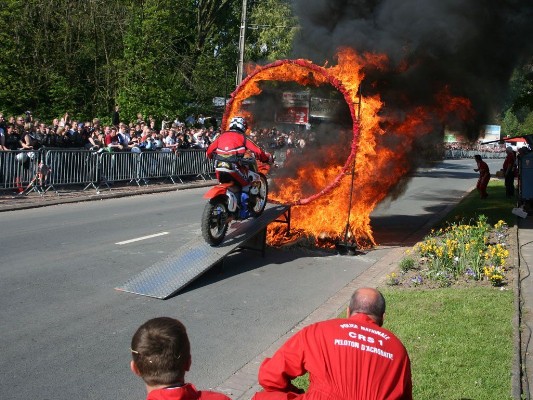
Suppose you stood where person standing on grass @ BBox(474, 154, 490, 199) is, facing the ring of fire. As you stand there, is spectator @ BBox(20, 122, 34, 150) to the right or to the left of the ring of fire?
right

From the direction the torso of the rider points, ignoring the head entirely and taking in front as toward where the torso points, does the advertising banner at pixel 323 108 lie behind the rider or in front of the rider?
in front

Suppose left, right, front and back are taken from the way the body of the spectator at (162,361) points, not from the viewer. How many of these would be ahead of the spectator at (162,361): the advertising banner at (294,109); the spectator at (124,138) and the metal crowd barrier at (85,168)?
3

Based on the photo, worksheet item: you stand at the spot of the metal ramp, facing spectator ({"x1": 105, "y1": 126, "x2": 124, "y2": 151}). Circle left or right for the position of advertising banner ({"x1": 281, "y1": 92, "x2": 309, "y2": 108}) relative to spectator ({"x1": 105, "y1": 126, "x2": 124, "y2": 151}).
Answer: right

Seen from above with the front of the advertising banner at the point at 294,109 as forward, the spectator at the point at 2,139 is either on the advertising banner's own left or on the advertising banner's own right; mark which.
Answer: on the advertising banner's own right

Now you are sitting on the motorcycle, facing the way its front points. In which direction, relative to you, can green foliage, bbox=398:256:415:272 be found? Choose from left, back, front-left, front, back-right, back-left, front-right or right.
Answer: front-right

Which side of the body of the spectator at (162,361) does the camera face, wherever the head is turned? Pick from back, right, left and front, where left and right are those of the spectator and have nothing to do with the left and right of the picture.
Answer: back

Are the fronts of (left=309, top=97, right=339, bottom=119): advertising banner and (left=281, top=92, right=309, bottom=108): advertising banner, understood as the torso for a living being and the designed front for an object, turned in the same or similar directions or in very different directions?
same or similar directions

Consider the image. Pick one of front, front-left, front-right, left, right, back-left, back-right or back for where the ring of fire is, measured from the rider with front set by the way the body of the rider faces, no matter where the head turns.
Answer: front

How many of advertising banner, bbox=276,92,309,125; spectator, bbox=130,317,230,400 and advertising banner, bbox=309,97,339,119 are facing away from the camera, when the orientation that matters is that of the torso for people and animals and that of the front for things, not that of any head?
1

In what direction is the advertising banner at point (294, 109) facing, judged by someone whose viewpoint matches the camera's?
facing the viewer

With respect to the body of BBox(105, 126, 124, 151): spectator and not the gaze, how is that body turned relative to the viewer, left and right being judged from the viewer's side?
facing the viewer and to the right of the viewer

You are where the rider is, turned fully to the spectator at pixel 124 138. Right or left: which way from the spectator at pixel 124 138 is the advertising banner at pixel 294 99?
right

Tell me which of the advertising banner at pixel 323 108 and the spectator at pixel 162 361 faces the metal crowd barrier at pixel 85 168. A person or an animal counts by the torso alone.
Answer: the spectator

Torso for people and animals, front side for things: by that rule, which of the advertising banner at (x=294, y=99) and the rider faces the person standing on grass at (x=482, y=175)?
the rider

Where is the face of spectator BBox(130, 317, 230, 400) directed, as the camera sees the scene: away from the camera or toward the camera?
away from the camera

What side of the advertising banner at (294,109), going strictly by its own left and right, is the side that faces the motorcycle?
front

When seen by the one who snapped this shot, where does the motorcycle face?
facing away from the viewer and to the right of the viewer

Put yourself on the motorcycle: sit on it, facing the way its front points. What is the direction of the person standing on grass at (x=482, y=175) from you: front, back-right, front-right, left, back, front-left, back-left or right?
front
